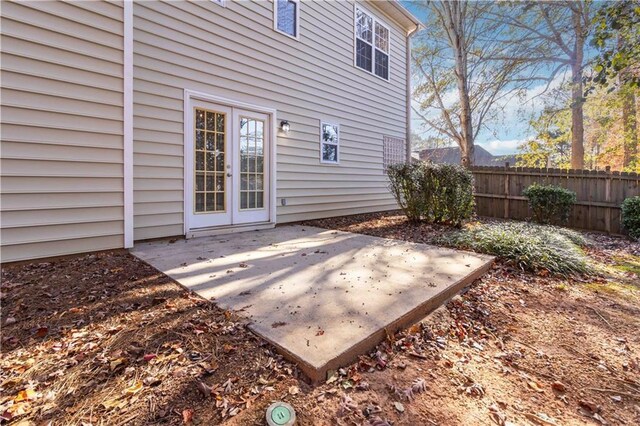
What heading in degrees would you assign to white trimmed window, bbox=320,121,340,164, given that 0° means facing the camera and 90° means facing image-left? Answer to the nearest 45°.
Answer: approximately 315°

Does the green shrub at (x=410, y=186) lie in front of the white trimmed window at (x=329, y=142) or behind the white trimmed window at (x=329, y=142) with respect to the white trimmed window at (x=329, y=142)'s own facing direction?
in front

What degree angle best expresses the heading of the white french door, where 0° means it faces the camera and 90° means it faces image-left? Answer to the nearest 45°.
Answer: approximately 315°

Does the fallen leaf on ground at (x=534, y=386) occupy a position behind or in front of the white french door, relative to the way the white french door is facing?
in front

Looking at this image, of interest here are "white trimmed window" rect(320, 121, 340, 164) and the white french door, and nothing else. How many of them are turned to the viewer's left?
0

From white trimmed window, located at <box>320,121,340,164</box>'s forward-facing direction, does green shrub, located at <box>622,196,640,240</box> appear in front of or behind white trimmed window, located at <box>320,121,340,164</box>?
in front
